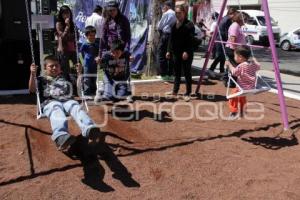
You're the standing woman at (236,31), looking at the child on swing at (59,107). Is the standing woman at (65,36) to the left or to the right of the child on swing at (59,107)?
right

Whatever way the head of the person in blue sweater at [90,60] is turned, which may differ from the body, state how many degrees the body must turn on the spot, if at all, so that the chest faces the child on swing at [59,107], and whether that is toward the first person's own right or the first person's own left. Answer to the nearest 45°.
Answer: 0° — they already face them

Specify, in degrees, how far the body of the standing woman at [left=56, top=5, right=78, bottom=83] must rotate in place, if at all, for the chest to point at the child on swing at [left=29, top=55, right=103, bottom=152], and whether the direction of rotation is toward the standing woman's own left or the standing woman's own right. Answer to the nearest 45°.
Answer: approximately 45° to the standing woman's own right

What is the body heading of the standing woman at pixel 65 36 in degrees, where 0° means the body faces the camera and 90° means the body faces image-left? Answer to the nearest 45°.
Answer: approximately 315°

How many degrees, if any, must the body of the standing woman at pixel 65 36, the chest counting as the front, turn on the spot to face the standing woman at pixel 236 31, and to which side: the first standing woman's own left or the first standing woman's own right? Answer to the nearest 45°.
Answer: approximately 45° to the first standing woman's own left

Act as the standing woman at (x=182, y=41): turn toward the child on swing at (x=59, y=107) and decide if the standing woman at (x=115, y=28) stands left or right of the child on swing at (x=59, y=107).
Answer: right
